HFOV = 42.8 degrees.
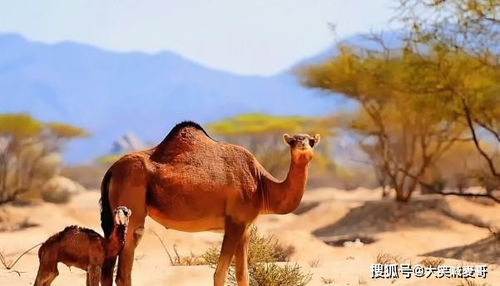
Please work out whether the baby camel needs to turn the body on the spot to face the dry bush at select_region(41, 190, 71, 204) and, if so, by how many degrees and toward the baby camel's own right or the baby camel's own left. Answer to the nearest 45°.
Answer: approximately 90° to the baby camel's own left

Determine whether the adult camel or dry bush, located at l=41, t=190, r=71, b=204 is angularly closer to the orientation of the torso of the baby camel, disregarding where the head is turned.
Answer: the adult camel

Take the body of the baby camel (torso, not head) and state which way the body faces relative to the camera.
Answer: to the viewer's right

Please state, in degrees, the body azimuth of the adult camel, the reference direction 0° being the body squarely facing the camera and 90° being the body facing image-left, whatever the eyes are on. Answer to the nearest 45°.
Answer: approximately 270°

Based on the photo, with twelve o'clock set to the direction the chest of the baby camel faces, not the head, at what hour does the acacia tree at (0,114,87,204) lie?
The acacia tree is roughly at 9 o'clock from the baby camel.

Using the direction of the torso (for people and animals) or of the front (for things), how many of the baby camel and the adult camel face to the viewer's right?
2

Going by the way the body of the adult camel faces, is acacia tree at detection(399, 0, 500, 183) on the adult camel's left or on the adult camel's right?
on the adult camel's left

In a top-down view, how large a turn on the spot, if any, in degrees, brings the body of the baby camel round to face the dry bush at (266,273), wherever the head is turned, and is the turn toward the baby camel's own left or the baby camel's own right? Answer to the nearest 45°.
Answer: approximately 45° to the baby camel's own left

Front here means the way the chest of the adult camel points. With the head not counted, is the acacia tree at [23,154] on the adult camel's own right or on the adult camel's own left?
on the adult camel's own left
